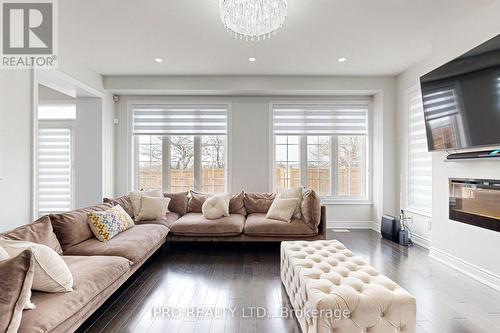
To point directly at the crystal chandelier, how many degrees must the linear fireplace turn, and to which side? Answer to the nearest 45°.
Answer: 0° — it already faces it

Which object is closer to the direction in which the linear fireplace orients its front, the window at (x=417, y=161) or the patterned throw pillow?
the patterned throw pillow

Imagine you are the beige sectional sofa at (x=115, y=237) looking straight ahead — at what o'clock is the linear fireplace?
The linear fireplace is roughly at 11 o'clock from the beige sectional sofa.

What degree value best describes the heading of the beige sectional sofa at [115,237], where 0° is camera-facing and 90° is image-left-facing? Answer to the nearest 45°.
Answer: approximately 315°

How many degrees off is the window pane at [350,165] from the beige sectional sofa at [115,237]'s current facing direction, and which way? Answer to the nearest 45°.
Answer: approximately 45° to its left

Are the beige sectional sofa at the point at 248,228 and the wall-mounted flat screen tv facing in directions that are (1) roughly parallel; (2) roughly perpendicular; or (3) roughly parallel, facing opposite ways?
roughly perpendicular

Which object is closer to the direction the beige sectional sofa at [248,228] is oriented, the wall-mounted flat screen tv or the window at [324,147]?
the wall-mounted flat screen tv
